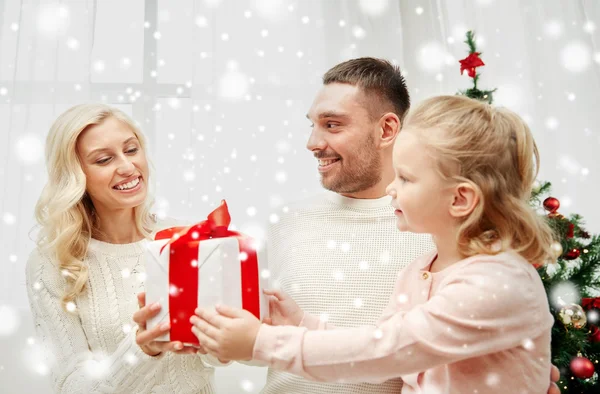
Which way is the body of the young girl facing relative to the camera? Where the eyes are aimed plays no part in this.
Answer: to the viewer's left

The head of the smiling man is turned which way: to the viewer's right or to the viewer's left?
to the viewer's left

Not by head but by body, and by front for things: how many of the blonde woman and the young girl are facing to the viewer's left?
1

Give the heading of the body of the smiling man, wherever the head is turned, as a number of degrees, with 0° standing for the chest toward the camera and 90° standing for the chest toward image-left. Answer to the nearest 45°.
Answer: approximately 45°

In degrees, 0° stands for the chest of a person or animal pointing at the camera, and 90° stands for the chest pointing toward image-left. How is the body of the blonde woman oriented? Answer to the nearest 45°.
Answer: approximately 315°

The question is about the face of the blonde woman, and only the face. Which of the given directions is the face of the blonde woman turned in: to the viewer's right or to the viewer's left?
to the viewer's right
